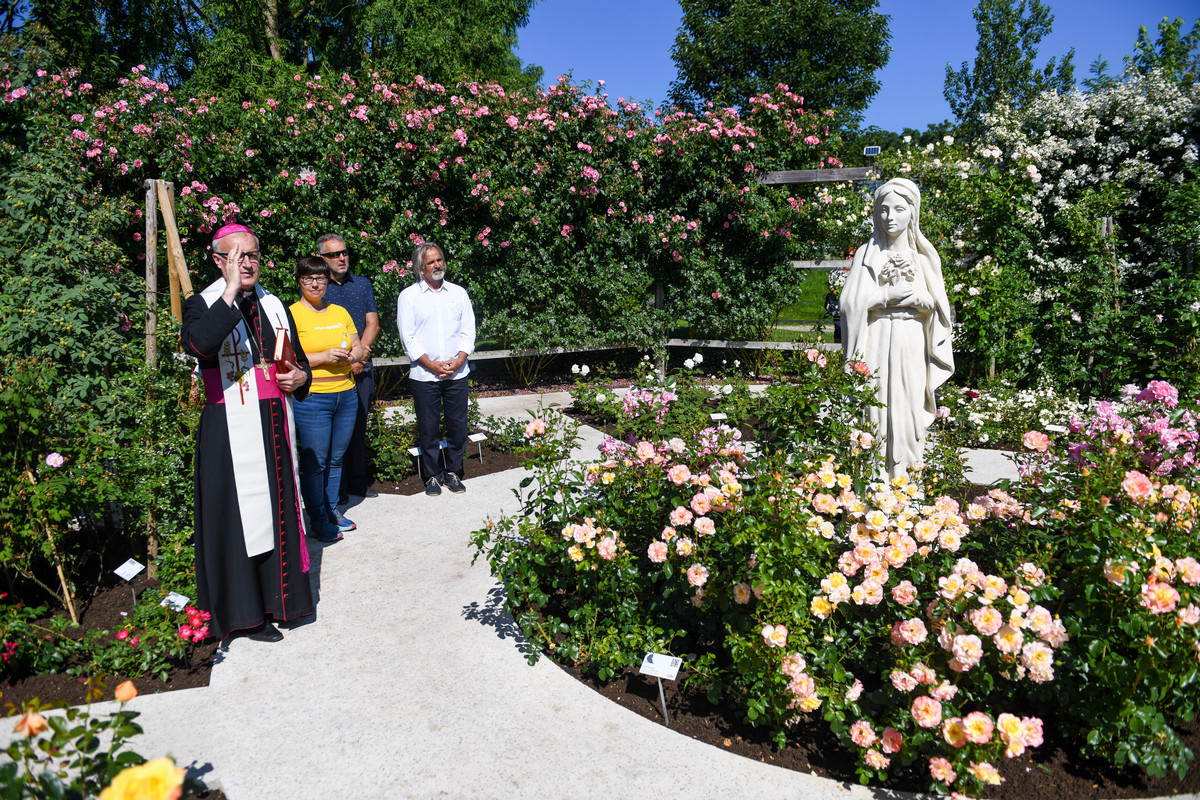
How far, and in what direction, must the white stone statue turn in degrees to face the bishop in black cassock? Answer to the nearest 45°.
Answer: approximately 45° to its right

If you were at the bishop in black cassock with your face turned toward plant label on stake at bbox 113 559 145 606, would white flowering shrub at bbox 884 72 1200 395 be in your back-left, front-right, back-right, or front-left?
back-right

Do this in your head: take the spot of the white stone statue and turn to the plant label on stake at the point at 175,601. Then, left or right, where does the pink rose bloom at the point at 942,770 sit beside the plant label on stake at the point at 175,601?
left

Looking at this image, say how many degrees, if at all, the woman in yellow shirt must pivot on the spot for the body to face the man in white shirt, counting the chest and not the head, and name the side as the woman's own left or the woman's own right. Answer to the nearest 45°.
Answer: approximately 90° to the woman's own left

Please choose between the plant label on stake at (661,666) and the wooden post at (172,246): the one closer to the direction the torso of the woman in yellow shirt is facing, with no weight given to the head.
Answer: the plant label on stake

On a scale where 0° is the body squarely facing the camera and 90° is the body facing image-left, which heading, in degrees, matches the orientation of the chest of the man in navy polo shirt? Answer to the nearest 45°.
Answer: approximately 315°

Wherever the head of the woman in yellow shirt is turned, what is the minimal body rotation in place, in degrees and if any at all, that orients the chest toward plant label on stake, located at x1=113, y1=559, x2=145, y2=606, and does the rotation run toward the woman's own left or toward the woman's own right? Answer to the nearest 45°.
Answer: approximately 90° to the woman's own right

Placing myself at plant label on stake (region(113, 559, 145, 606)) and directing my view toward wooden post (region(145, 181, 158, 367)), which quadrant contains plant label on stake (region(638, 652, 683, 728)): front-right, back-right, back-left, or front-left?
back-right

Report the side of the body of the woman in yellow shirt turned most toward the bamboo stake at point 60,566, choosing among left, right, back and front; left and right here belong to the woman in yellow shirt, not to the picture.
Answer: right

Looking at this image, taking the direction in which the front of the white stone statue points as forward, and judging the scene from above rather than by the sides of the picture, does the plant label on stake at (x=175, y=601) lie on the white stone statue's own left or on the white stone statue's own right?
on the white stone statue's own right

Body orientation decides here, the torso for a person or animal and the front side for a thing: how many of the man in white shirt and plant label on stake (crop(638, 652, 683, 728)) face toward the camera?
2
